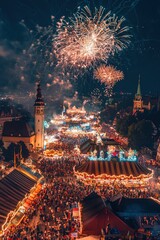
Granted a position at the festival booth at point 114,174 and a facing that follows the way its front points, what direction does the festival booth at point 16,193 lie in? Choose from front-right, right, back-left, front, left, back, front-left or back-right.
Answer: front-right

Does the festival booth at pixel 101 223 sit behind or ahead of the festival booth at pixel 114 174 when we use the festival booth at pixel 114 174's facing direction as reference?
ahead

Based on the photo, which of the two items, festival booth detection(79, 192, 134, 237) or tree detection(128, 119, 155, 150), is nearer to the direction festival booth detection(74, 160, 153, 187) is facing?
the festival booth

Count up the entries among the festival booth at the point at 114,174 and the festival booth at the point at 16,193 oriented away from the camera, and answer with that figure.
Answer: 0

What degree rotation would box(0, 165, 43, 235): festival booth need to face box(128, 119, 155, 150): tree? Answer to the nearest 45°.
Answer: approximately 90° to its left

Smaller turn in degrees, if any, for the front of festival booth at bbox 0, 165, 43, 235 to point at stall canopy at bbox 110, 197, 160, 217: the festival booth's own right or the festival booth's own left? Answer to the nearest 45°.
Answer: approximately 45° to the festival booth's own left

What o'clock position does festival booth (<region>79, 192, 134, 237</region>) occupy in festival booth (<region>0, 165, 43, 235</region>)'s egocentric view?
festival booth (<region>79, 192, 134, 237</region>) is roughly at 12 o'clock from festival booth (<region>0, 165, 43, 235</region>).

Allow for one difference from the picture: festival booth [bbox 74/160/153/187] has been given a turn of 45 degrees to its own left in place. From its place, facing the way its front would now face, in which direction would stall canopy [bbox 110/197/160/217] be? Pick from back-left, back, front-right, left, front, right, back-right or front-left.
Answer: front-right

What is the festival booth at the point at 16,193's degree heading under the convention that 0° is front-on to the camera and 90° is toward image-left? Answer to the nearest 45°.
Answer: approximately 315°

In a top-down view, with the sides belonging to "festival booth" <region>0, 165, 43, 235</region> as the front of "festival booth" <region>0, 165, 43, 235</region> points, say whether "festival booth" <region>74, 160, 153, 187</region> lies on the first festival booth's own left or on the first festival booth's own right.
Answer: on the first festival booth's own left
